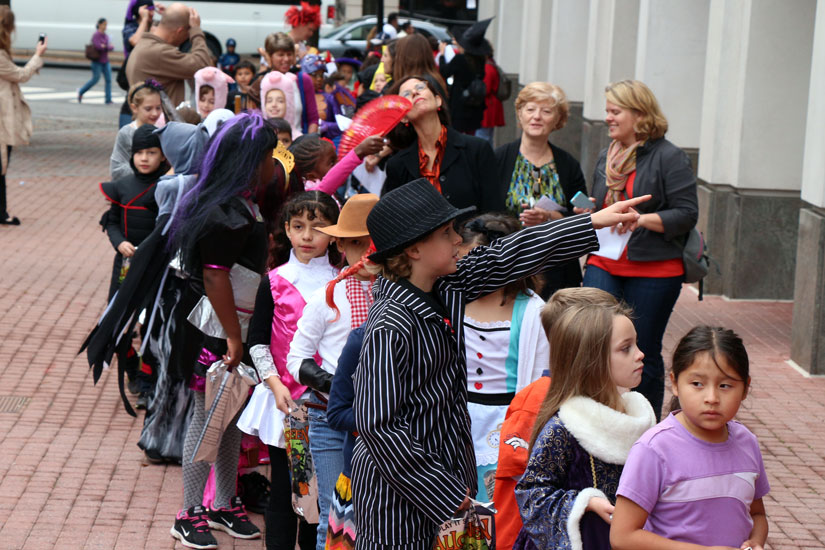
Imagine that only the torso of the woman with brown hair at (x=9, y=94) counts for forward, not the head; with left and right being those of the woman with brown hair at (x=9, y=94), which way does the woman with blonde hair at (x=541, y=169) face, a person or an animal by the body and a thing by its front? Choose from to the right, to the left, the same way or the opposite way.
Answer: to the right

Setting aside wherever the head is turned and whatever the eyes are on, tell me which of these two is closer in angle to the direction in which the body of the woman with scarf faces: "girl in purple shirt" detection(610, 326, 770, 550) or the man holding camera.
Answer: the girl in purple shirt

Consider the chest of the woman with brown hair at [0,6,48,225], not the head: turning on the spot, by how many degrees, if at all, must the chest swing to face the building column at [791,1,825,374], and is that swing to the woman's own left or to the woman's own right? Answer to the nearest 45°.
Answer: approximately 45° to the woman's own right

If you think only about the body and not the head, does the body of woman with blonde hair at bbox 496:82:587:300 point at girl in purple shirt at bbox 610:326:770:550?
yes

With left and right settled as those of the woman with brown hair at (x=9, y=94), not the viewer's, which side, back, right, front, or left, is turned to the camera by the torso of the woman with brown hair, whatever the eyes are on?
right

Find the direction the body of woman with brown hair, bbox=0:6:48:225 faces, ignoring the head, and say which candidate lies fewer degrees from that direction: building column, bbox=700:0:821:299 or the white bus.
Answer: the building column

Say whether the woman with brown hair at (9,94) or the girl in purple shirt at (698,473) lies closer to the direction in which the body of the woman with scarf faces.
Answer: the girl in purple shirt

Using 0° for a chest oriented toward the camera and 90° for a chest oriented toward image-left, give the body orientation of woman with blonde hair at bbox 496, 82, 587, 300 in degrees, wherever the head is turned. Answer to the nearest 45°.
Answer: approximately 0°
